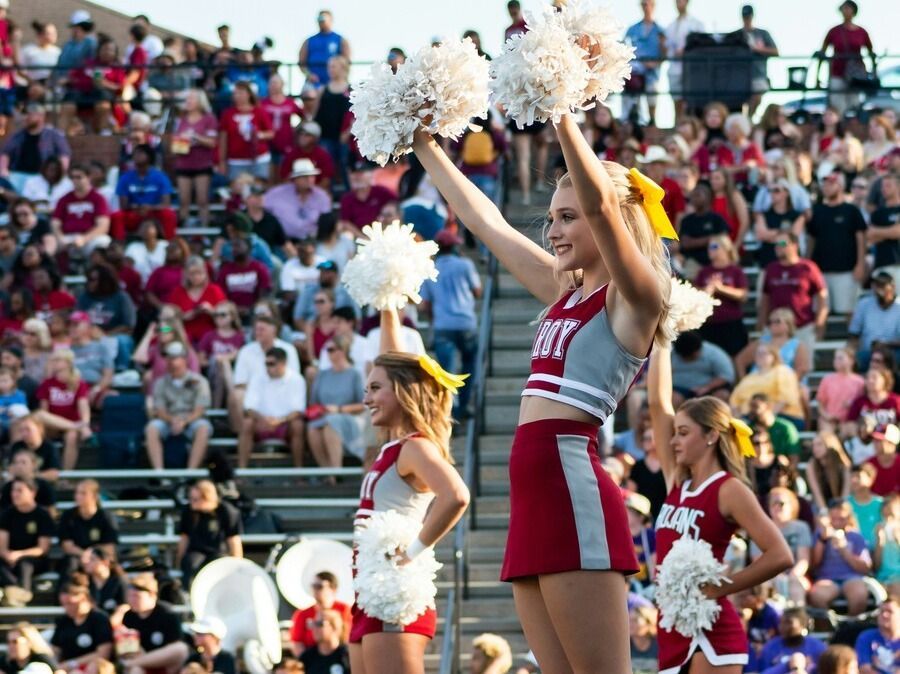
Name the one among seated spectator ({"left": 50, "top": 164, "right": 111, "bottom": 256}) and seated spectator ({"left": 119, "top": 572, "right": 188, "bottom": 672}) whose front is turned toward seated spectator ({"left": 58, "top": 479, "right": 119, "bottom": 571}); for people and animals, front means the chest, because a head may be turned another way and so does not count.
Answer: seated spectator ({"left": 50, "top": 164, "right": 111, "bottom": 256})

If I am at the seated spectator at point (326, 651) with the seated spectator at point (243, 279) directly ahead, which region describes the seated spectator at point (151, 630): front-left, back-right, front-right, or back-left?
front-left

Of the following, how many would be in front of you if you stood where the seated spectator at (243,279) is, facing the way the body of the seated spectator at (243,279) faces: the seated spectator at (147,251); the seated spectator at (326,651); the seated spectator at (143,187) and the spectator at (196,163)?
1

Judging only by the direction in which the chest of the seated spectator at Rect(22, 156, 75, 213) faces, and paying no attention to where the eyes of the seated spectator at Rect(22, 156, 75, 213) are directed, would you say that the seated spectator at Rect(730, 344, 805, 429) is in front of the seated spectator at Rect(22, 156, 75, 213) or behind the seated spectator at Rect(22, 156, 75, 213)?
in front

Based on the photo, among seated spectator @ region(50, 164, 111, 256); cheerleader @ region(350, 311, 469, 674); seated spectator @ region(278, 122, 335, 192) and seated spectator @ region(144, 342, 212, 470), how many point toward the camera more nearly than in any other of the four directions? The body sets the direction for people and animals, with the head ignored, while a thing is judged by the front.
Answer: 3

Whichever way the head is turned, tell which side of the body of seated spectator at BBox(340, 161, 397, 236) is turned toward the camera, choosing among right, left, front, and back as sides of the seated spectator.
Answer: front

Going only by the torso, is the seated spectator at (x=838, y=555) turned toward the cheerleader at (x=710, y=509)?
yes

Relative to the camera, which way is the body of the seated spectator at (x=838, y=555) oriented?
toward the camera

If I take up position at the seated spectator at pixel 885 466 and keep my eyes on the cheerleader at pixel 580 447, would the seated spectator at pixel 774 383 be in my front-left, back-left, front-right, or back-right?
back-right

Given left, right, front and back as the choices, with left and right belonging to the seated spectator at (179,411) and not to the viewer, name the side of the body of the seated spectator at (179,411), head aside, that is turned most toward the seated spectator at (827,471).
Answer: left

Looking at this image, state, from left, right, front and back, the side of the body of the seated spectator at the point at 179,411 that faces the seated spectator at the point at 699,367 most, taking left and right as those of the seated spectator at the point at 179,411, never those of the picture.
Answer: left

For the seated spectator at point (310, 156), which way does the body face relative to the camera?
toward the camera

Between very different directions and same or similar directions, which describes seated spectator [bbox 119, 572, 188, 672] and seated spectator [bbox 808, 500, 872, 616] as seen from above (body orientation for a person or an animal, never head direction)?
same or similar directions
